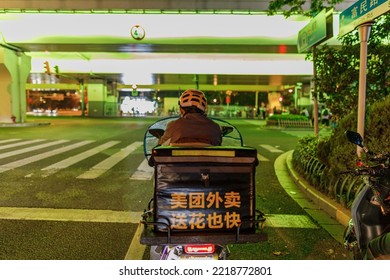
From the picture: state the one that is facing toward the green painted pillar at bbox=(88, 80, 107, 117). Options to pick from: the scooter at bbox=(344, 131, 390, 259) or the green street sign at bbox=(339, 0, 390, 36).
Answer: the scooter

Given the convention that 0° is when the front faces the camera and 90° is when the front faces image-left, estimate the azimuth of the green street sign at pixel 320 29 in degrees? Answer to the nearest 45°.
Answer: approximately 45°

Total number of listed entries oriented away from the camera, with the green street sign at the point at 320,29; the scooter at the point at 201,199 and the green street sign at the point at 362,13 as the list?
1

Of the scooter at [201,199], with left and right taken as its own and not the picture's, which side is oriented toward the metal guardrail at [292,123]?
front

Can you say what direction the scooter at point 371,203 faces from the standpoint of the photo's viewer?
facing away from the viewer and to the left of the viewer

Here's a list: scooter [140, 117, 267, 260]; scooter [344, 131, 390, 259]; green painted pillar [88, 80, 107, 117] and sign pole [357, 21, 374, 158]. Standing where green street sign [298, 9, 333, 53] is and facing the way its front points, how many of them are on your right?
1

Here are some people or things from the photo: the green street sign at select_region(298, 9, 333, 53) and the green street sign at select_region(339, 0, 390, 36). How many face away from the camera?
0

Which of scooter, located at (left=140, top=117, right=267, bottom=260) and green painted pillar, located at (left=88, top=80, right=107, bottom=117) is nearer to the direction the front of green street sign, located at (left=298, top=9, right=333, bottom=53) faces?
the scooter

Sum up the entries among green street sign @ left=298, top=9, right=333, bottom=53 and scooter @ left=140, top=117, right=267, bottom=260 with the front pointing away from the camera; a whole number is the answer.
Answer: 1

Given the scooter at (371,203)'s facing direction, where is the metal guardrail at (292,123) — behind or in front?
in front

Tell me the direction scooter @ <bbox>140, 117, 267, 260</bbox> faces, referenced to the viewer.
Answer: facing away from the viewer

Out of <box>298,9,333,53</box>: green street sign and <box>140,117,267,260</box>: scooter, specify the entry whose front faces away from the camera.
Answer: the scooter

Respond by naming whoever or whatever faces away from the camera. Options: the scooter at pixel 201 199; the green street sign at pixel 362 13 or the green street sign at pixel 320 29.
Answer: the scooter

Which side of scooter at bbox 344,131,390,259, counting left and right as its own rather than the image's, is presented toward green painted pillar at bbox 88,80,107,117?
front

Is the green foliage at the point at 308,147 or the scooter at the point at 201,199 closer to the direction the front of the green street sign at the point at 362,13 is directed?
the scooter
